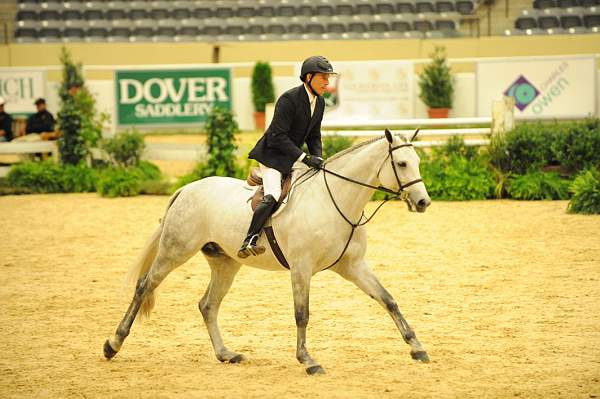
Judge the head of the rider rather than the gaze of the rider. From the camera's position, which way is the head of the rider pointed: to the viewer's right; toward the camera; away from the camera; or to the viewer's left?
to the viewer's right

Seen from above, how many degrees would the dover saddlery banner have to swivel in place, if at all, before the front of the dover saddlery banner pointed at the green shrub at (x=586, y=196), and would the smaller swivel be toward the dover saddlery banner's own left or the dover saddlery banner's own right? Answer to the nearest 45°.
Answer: approximately 45° to the dover saddlery banner's own left

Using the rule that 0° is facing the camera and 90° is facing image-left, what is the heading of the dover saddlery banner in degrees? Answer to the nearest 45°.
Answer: approximately 0°

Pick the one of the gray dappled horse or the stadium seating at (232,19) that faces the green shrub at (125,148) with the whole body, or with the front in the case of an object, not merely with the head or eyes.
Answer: the stadium seating

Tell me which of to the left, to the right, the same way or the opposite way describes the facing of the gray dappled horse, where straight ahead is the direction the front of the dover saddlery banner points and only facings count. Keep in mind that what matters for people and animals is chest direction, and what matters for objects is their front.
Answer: to the left

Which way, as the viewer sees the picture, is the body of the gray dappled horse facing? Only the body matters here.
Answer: to the viewer's right

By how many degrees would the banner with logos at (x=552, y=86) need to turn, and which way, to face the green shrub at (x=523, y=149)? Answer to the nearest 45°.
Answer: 0° — it already faces it

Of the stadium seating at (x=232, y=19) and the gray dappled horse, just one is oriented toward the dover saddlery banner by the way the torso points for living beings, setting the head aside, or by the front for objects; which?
the stadium seating

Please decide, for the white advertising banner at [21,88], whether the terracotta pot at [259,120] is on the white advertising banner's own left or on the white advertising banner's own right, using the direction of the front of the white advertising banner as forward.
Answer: on the white advertising banner's own left
